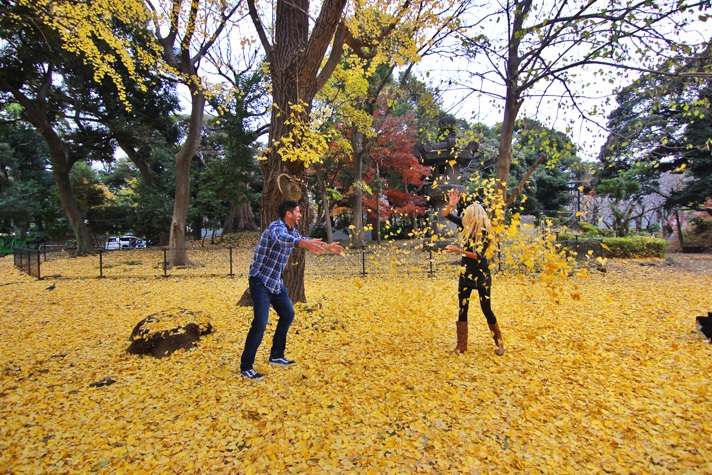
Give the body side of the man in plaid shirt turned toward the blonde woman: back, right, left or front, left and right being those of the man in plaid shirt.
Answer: front

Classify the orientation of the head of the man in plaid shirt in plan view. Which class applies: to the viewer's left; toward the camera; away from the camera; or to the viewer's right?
to the viewer's right

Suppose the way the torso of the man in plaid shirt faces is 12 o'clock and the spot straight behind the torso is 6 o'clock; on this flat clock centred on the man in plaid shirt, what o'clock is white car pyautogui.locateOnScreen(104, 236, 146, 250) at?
The white car is roughly at 8 o'clock from the man in plaid shirt.

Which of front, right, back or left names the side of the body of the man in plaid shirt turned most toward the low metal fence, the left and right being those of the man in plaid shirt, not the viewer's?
left

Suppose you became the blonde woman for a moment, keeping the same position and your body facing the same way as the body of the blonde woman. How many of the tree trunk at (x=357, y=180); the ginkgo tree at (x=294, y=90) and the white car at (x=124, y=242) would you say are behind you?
0

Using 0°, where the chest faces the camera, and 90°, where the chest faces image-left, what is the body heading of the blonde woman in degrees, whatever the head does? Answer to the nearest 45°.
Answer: approximately 135°

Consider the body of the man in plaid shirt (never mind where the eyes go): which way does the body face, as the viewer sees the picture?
to the viewer's right

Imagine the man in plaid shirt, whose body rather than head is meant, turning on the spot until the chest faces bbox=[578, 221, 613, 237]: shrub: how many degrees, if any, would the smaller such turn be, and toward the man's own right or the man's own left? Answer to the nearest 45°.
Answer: approximately 45° to the man's own left

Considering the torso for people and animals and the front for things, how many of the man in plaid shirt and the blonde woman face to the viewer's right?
1
